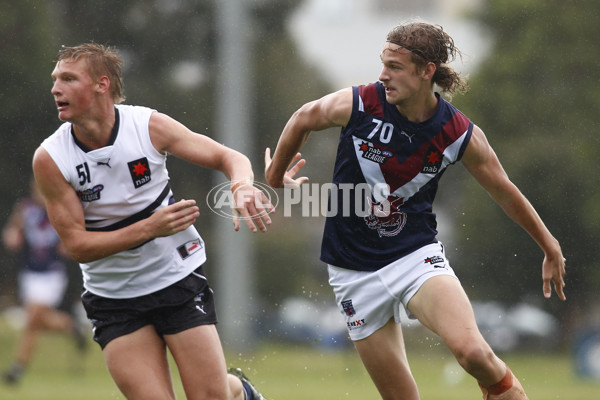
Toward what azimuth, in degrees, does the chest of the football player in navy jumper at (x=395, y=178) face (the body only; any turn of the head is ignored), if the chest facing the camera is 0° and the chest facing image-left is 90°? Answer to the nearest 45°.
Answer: approximately 0°

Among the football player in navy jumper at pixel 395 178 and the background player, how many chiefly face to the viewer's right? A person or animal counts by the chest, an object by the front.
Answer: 0

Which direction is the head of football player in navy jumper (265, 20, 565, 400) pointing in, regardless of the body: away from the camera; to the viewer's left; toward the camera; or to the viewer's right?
to the viewer's left

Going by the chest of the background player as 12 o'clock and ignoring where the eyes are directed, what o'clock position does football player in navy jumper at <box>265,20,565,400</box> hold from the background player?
The football player in navy jumper is roughly at 10 o'clock from the background player.

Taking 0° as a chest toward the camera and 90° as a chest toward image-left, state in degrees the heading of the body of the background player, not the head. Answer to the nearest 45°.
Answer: approximately 45°
